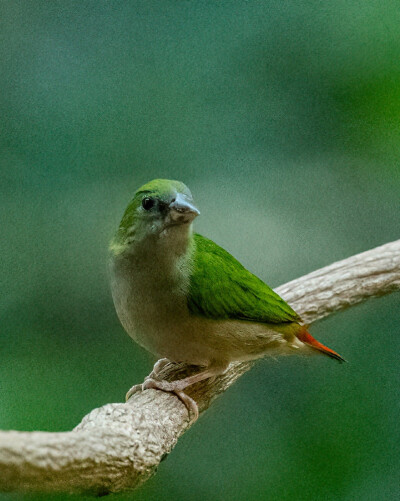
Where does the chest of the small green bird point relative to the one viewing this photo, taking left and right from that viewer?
facing the viewer and to the left of the viewer
